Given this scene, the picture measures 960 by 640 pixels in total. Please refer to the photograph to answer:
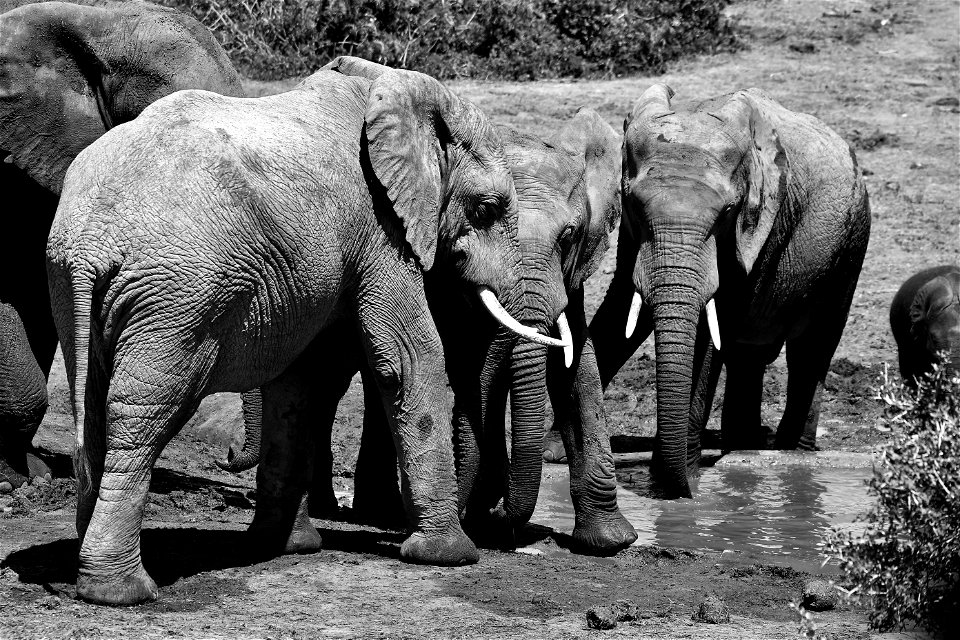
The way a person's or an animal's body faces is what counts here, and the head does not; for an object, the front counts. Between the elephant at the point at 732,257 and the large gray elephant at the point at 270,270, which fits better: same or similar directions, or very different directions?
very different directions

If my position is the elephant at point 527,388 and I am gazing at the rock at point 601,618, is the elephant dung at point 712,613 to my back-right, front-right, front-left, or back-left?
front-left

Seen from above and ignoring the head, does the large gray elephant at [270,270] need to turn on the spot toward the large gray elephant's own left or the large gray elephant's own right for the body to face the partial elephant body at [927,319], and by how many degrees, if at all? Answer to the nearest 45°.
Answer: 0° — it already faces it

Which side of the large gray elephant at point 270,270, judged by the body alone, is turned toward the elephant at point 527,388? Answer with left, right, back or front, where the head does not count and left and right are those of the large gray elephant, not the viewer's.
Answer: front

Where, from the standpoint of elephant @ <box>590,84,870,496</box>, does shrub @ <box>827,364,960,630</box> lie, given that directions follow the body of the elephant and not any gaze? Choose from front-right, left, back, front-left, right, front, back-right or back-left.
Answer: front-left

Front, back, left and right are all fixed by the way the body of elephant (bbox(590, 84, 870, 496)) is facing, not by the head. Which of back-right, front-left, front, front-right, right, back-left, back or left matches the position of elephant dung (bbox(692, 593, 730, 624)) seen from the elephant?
front-left

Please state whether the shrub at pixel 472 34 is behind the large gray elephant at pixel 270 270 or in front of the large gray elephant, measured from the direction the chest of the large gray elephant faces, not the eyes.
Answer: in front

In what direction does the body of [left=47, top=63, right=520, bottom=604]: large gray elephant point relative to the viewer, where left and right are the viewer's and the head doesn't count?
facing away from the viewer and to the right of the viewer

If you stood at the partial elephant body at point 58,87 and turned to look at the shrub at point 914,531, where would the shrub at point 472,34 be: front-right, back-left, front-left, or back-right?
back-left

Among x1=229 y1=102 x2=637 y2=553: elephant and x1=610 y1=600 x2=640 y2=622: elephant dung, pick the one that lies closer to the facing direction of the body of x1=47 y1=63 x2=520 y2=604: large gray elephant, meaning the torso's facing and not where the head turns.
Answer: the elephant

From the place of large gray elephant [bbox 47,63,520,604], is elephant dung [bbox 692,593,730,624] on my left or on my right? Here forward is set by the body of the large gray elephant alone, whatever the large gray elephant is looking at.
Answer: on my right

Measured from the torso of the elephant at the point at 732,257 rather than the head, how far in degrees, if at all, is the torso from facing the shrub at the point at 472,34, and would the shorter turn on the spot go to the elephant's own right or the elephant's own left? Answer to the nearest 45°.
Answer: approximately 135° to the elephant's own right

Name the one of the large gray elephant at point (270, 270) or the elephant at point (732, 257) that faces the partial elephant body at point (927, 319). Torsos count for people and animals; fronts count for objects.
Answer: the large gray elephant
